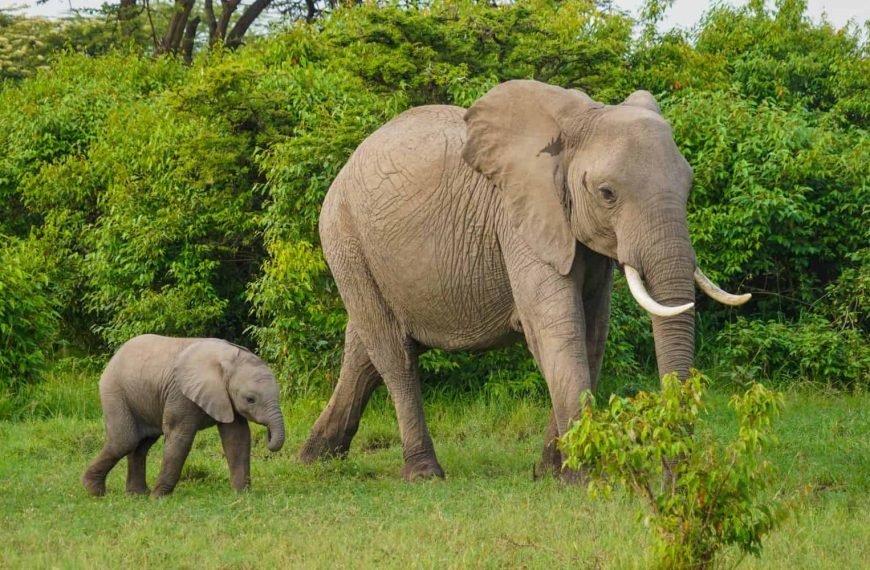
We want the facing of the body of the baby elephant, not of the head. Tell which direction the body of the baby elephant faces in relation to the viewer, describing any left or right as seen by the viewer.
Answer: facing to the right of the viewer

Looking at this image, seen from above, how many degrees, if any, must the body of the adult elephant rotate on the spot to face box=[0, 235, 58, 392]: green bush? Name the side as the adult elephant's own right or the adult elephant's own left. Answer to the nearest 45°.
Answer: approximately 180°

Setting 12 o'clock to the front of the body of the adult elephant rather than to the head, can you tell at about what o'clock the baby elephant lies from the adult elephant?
The baby elephant is roughly at 4 o'clock from the adult elephant.

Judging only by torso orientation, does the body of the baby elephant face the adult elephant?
yes

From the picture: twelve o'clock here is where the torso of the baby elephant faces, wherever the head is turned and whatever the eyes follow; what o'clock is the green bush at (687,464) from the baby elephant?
The green bush is roughly at 2 o'clock from the baby elephant.

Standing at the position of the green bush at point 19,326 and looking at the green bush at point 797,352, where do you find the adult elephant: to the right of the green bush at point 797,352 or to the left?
right

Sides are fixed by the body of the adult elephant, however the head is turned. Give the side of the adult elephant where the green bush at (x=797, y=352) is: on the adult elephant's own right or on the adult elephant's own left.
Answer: on the adult elephant's own left
